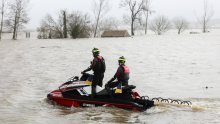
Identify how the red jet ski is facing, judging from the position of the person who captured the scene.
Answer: facing to the left of the viewer
